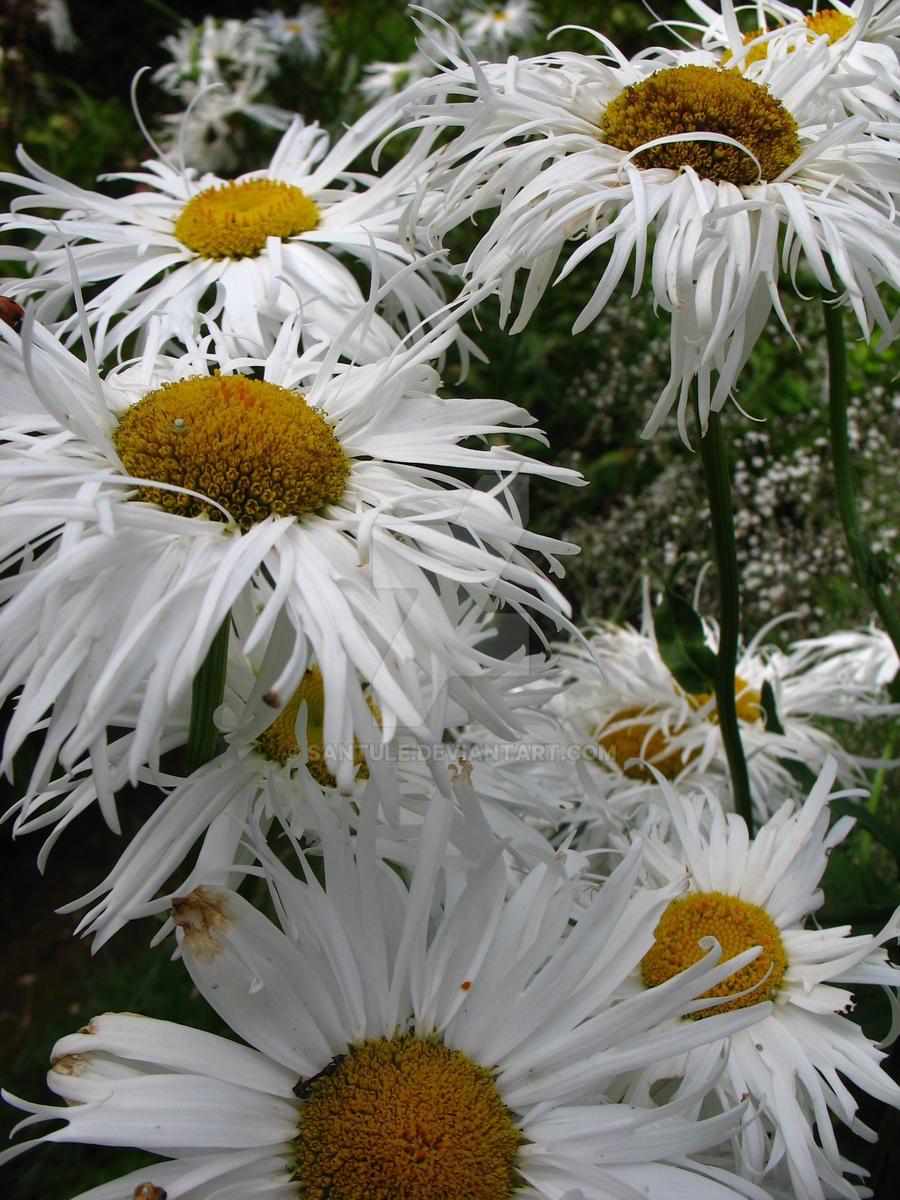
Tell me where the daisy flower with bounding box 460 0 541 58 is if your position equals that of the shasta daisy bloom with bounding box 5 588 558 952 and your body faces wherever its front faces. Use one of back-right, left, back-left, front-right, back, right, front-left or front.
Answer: back

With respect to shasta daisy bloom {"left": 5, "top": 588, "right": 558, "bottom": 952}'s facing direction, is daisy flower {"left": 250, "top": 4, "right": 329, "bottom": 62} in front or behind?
behind

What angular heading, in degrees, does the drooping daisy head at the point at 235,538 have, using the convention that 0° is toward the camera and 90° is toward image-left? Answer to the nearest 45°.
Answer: approximately 0°

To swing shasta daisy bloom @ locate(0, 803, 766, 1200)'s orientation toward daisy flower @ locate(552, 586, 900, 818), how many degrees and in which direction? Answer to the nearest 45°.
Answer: approximately 180°

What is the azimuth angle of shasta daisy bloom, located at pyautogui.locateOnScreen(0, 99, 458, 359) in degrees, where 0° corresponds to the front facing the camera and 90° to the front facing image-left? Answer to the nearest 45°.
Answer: approximately 0°
